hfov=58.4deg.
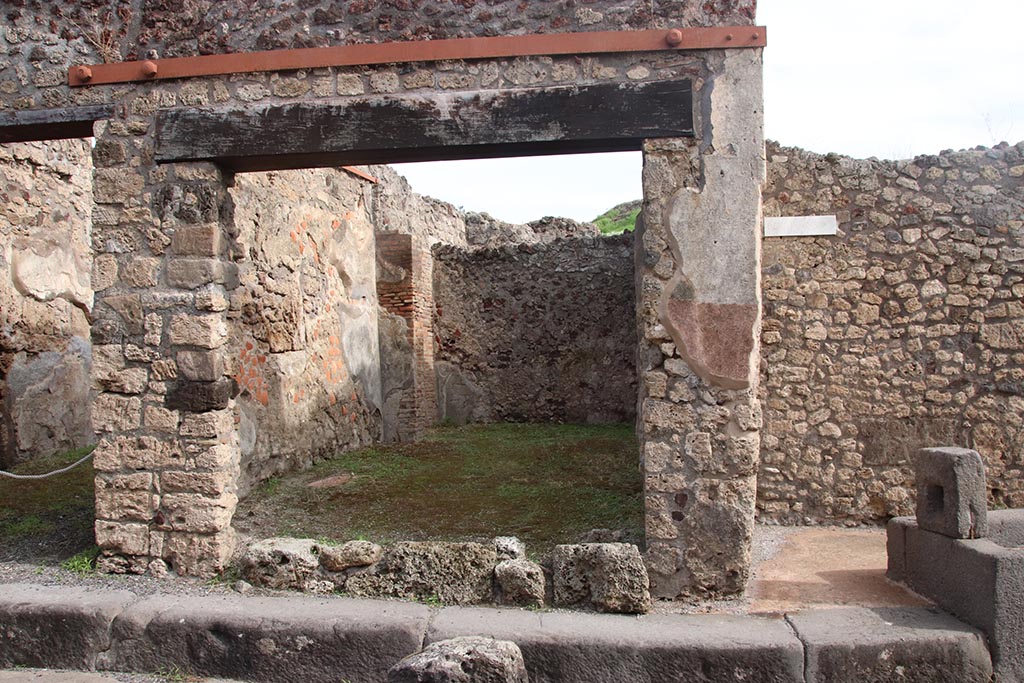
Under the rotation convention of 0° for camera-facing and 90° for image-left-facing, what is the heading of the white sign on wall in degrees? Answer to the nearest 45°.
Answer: approximately 0°

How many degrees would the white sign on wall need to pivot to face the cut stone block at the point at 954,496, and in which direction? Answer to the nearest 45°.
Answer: approximately 45° to its left

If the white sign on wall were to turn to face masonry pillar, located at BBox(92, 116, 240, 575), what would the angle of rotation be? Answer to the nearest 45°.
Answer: approximately 45° to its right

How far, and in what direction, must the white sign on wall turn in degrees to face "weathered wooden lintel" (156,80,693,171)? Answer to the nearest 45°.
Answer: approximately 45° to its right

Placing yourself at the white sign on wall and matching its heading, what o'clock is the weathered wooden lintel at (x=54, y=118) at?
The weathered wooden lintel is roughly at 2 o'clock from the white sign on wall.

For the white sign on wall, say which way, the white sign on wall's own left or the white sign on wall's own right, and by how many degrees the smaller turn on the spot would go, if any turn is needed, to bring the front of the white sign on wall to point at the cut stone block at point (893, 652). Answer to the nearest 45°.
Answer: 0° — it already faces it

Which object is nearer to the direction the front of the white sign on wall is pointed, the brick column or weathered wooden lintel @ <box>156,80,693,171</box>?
the weathered wooden lintel

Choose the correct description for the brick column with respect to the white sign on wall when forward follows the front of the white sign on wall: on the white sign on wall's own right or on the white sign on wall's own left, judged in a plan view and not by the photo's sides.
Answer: on the white sign on wall's own right
